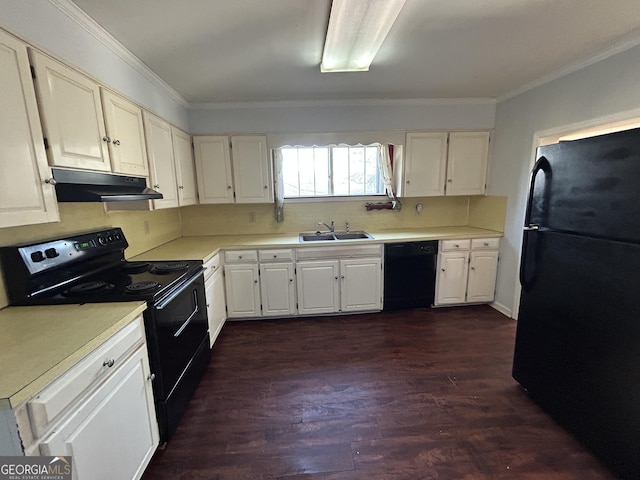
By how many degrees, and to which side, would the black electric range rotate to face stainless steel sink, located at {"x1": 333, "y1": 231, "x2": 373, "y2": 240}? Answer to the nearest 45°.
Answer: approximately 45° to its left

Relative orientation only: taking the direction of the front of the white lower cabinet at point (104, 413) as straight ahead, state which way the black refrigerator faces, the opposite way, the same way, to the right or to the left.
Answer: the opposite way

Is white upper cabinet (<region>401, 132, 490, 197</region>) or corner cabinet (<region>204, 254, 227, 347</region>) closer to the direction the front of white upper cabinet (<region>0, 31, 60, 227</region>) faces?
the white upper cabinet

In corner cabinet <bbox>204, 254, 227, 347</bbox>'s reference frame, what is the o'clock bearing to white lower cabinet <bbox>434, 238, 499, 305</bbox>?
The white lower cabinet is roughly at 11 o'clock from the corner cabinet.

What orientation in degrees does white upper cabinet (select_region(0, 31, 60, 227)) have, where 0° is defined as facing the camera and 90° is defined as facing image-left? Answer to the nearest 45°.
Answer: approximately 315°

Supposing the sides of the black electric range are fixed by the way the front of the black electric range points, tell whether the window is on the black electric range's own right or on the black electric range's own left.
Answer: on the black electric range's own left

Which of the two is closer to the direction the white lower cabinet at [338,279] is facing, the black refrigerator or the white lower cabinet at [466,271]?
the black refrigerator

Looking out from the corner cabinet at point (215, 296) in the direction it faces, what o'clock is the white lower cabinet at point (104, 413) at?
The white lower cabinet is roughly at 2 o'clock from the corner cabinet.

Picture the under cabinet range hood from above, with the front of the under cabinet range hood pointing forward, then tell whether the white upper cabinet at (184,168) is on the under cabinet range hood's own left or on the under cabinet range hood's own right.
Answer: on the under cabinet range hood's own left

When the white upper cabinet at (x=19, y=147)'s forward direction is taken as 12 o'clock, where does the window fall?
The window is roughly at 10 o'clock from the white upper cabinet.

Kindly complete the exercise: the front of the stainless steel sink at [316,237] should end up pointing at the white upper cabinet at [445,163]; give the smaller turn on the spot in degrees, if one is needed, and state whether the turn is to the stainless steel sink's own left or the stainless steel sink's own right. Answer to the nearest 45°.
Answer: approximately 90° to the stainless steel sink's own left
